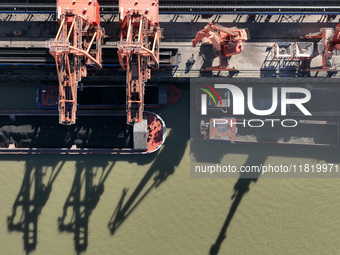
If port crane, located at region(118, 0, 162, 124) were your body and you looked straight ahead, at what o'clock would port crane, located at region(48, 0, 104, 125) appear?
port crane, located at region(48, 0, 104, 125) is roughly at 3 o'clock from port crane, located at region(118, 0, 162, 124).

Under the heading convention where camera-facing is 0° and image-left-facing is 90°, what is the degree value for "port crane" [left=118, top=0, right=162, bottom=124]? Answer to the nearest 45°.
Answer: approximately 0°

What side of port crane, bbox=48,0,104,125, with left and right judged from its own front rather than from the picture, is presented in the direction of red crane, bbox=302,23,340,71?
left

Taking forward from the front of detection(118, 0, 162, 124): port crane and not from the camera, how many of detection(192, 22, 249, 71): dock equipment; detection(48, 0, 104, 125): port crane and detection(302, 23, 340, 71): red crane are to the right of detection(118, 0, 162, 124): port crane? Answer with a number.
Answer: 1

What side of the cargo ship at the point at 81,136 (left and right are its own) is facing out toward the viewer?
right

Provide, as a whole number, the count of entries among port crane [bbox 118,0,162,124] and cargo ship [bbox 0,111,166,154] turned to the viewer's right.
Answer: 1

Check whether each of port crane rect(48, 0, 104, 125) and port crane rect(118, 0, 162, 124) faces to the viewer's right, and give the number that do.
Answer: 0

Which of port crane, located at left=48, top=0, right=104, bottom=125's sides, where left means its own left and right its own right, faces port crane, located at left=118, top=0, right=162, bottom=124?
left

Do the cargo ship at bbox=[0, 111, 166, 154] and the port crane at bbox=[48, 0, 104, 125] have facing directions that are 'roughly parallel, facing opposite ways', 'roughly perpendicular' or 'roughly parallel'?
roughly perpendicular

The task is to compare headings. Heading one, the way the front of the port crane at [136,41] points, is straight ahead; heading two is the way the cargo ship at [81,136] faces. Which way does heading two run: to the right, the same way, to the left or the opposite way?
to the left
